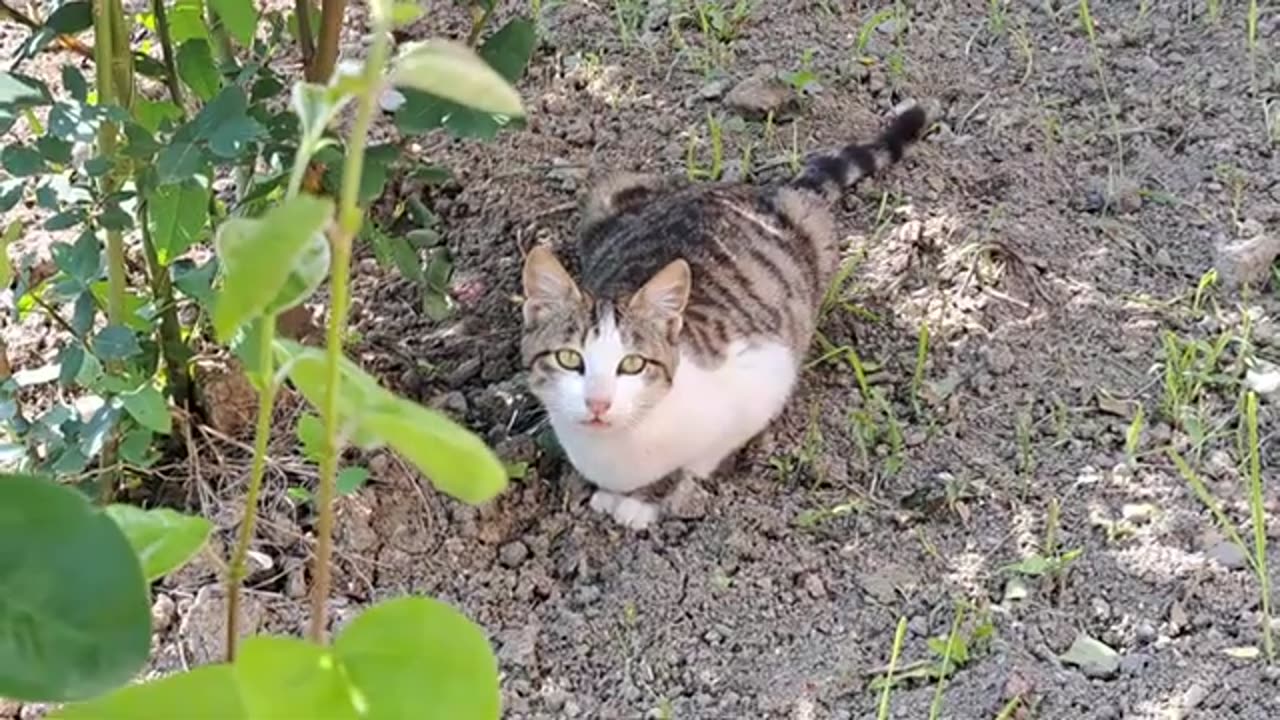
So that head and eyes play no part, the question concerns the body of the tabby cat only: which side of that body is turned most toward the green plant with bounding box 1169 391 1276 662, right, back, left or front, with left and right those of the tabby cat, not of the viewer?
left

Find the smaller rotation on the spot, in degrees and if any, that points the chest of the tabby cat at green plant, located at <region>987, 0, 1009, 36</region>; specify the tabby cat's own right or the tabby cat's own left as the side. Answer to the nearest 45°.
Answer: approximately 180°

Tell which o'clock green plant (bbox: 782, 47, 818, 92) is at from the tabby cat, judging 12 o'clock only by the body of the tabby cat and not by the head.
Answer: The green plant is roughly at 5 o'clock from the tabby cat.

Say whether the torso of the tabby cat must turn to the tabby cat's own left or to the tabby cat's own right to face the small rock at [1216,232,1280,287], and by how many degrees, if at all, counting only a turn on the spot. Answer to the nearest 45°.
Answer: approximately 135° to the tabby cat's own left

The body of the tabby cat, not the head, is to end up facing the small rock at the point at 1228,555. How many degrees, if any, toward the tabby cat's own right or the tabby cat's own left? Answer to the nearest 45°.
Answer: approximately 90° to the tabby cat's own left

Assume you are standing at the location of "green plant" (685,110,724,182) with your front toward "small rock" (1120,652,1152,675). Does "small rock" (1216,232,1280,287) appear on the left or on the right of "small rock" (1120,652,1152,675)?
left

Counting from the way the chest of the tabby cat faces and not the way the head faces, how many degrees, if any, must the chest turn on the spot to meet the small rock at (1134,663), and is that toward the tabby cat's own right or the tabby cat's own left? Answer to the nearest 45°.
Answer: approximately 90° to the tabby cat's own left

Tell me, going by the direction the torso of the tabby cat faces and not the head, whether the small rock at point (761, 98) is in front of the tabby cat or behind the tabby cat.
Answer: behind

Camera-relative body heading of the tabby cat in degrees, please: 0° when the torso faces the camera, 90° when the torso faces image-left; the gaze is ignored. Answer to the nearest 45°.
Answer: approximately 45°

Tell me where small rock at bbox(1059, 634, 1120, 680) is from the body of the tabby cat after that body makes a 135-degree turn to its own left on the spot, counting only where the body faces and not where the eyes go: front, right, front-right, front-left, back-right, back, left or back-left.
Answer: front-right

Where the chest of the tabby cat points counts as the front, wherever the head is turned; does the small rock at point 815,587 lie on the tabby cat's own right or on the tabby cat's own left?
on the tabby cat's own left

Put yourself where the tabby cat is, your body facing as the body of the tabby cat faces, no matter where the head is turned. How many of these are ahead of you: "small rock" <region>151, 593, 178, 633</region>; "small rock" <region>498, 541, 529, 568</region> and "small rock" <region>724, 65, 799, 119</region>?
2
